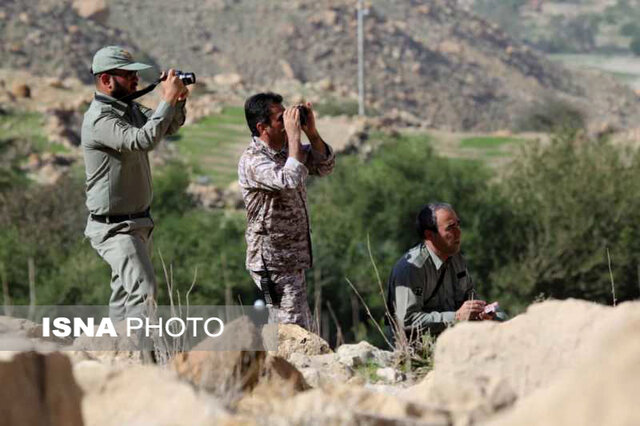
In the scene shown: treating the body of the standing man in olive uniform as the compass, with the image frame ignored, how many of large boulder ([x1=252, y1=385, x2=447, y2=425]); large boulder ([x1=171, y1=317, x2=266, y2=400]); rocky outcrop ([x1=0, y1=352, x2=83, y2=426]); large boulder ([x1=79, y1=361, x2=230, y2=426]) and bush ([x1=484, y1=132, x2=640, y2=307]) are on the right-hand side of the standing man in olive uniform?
4

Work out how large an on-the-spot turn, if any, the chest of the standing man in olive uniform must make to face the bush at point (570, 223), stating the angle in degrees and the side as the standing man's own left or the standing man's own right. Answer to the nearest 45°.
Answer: approximately 45° to the standing man's own left

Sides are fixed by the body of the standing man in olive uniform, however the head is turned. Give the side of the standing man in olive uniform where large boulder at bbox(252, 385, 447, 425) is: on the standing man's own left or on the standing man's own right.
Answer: on the standing man's own right

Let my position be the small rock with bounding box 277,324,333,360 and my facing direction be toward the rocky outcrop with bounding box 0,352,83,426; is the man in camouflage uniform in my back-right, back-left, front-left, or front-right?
back-right

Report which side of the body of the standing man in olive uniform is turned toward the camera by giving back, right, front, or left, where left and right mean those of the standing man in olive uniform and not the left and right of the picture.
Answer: right

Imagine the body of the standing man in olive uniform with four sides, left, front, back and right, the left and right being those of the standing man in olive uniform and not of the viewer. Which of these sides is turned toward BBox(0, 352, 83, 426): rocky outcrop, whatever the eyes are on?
right

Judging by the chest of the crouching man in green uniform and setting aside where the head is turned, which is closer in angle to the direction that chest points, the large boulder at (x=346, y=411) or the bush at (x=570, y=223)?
the large boulder
